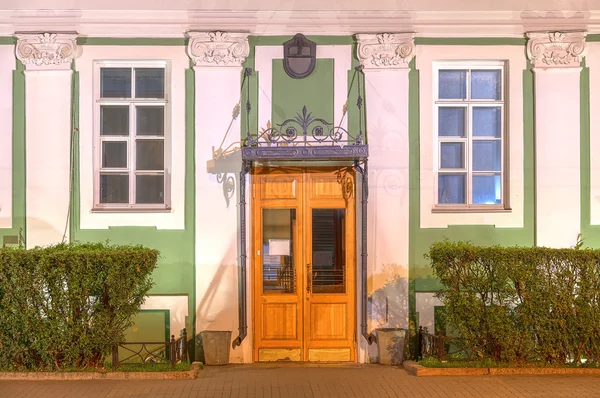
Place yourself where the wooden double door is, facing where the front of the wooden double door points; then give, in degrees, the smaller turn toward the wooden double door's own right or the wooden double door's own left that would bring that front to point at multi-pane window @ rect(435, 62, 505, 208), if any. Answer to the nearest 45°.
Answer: approximately 90° to the wooden double door's own left

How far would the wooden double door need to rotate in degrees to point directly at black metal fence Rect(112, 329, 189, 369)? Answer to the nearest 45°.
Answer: approximately 90° to its right

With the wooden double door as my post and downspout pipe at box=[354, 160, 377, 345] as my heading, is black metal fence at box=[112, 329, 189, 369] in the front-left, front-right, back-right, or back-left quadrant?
back-right

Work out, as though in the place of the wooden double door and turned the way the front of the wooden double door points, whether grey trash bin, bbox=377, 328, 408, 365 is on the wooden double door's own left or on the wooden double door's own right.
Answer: on the wooden double door's own left

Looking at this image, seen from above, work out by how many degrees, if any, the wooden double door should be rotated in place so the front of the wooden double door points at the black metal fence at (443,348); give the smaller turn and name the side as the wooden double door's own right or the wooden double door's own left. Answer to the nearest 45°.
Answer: approximately 90° to the wooden double door's own left

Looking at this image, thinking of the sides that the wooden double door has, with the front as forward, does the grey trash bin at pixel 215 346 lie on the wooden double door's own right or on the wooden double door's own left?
on the wooden double door's own right

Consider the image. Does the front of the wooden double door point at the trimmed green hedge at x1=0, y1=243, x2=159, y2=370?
no

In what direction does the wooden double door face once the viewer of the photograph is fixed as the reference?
facing the viewer

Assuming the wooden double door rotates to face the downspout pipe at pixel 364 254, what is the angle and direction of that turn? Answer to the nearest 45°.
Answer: approximately 90° to its left

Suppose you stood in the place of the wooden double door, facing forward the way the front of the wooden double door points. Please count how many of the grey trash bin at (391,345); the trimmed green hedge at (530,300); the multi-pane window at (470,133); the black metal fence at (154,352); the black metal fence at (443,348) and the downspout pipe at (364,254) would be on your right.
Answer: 1
